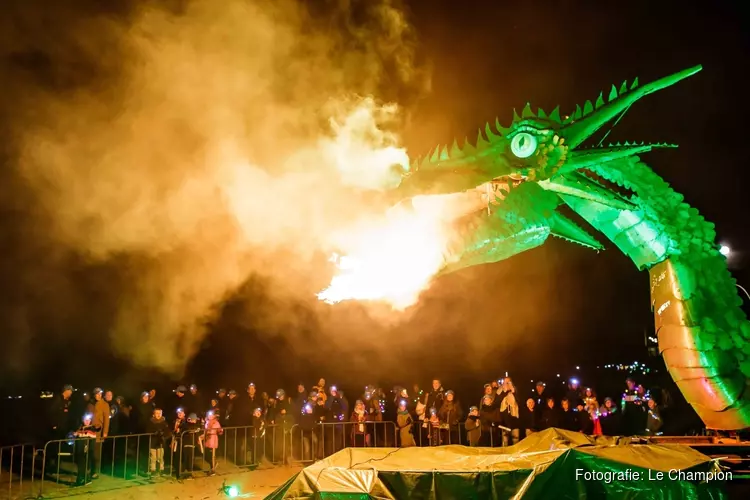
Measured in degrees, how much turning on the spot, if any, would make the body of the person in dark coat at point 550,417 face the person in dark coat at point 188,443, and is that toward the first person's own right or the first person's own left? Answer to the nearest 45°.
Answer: approximately 90° to the first person's own right

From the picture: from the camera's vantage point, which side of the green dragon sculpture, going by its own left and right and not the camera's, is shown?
left

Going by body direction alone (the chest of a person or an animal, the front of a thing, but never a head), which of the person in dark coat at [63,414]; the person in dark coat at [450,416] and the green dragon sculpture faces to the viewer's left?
the green dragon sculpture

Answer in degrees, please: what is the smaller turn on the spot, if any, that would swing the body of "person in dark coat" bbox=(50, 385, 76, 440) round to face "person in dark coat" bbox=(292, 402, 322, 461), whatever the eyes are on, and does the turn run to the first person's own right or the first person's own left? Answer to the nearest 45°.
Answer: approximately 45° to the first person's own left

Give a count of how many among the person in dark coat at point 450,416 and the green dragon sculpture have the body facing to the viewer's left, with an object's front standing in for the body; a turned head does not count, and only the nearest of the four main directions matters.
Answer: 1

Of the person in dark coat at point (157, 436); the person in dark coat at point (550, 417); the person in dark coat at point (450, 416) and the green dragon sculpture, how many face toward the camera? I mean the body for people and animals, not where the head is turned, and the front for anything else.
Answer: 3

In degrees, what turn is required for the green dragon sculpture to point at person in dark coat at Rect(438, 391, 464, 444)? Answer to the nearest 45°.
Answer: approximately 45° to its right

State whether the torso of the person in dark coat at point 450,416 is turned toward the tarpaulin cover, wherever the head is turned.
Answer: yes
